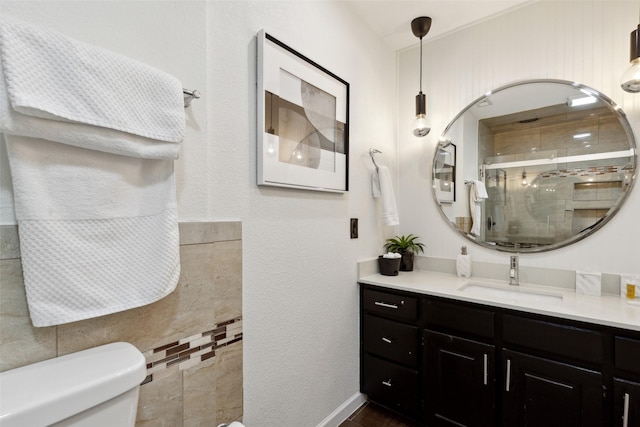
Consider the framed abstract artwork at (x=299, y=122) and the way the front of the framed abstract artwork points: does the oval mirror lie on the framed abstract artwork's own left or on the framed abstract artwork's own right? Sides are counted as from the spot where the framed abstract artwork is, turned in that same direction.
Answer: on the framed abstract artwork's own left

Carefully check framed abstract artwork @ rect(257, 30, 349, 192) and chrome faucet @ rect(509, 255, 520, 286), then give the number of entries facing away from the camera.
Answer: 0

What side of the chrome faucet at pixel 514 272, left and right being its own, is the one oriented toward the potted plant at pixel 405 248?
right

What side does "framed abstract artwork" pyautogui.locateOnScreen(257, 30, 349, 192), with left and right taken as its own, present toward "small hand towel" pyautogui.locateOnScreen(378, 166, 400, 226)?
left

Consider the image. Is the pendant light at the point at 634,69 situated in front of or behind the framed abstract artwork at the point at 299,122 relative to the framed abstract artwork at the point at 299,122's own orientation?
in front

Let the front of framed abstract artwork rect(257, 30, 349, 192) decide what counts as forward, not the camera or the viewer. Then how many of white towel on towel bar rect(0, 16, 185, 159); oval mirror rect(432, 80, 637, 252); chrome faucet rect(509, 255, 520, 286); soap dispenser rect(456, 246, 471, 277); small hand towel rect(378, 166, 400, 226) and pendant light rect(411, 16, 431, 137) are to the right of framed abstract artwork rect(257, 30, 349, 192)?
1

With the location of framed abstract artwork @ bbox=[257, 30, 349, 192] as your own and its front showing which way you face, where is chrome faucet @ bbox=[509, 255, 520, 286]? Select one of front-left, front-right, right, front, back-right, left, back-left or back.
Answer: front-left

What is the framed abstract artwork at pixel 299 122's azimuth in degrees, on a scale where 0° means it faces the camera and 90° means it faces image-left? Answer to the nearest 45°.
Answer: approximately 315°

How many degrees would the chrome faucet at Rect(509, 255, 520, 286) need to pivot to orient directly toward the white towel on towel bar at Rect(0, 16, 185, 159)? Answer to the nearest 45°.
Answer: approximately 45° to its right

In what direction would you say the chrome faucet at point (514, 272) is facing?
toward the camera

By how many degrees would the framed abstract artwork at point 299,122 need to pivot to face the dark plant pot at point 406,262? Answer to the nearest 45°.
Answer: approximately 90° to its left

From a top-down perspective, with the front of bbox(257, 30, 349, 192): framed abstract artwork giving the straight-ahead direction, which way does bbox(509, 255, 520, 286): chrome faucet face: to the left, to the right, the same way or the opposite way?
to the right

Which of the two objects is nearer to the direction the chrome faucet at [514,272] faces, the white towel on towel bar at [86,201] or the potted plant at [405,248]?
the white towel on towel bar
